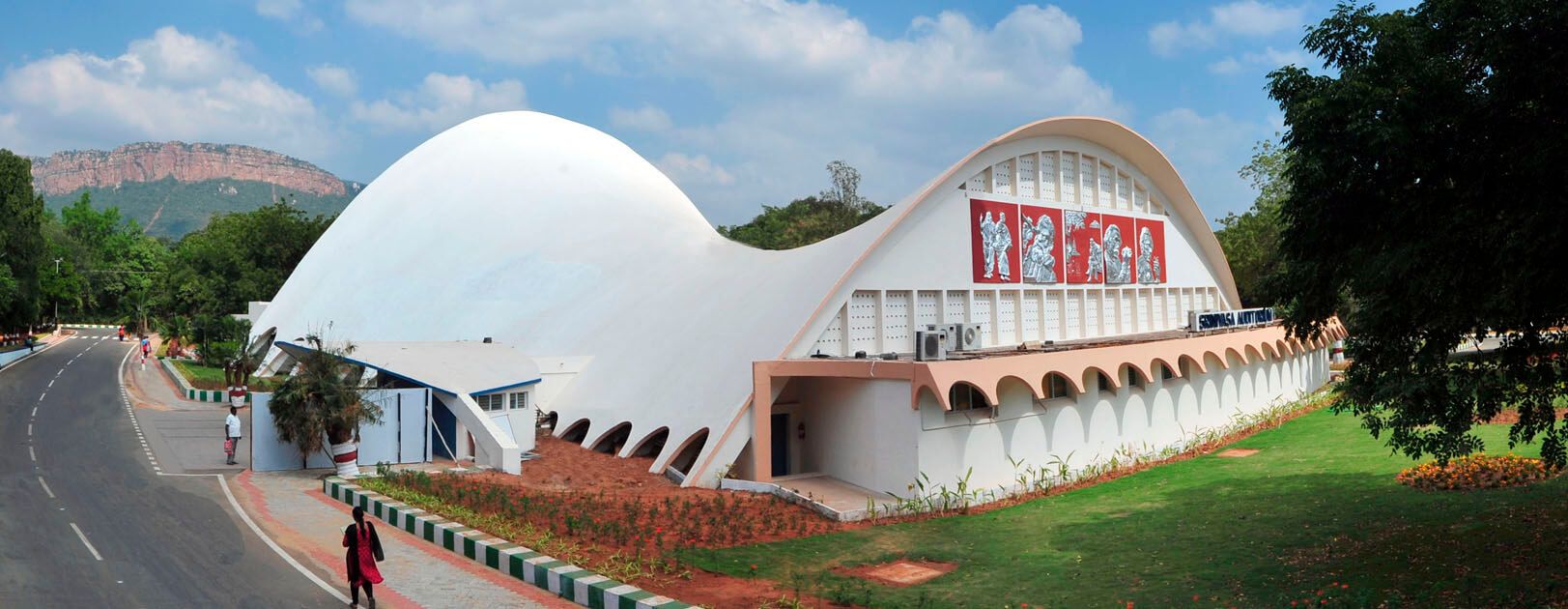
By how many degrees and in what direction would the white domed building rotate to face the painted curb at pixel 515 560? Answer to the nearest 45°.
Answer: approximately 45° to its right

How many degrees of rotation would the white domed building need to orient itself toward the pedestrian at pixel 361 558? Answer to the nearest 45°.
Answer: approximately 45° to its right

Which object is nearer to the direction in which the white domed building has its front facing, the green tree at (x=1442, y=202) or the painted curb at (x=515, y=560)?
the green tree

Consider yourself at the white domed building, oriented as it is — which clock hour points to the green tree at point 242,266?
The green tree is roughly at 6 o'clock from the white domed building.

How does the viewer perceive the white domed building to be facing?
facing the viewer and to the right of the viewer

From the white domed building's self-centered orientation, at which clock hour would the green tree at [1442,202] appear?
The green tree is roughly at 1 o'clock from the white domed building.

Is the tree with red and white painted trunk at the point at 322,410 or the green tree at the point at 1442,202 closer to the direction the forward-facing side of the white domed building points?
the green tree

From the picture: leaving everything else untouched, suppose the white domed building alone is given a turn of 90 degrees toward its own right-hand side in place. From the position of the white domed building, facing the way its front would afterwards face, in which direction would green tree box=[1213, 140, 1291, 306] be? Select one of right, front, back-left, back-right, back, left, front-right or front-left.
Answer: back

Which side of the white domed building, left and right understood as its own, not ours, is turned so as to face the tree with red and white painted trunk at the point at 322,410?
right
